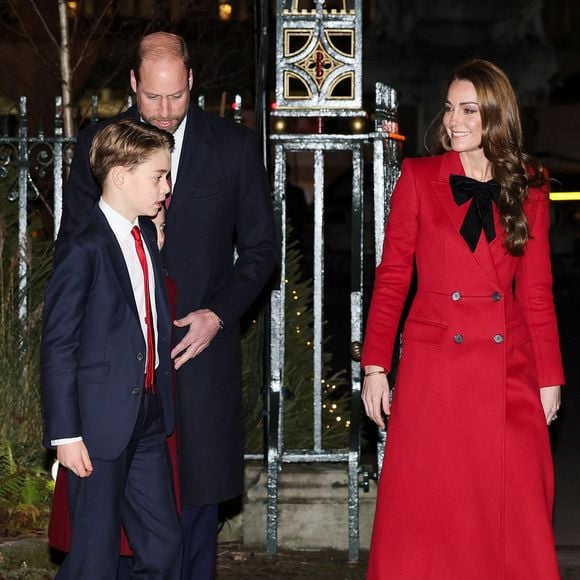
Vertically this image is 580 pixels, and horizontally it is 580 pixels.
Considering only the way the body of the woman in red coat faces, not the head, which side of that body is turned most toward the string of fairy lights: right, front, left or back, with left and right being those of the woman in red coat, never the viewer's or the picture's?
back

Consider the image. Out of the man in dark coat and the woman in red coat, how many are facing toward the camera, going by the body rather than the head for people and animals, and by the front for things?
2

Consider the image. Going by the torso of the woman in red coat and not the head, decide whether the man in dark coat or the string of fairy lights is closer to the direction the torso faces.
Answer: the man in dark coat

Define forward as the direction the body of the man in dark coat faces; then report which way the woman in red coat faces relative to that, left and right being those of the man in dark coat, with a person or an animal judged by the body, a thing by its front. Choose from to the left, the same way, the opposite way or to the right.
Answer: the same way

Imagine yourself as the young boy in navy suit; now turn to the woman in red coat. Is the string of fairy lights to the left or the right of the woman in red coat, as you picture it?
left

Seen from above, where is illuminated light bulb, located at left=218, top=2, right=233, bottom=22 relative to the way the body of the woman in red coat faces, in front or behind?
behind

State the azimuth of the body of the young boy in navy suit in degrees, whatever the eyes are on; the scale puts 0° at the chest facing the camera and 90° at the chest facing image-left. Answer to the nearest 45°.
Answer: approximately 315°

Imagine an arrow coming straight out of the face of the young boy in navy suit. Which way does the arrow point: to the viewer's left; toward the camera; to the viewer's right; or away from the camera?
to the viewer's right

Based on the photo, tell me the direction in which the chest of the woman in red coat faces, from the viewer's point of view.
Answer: toward the camera

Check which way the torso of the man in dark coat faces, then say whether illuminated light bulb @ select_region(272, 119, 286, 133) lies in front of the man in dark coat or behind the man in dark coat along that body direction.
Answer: behind

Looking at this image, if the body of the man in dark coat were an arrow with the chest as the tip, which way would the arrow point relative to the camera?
toward the camera

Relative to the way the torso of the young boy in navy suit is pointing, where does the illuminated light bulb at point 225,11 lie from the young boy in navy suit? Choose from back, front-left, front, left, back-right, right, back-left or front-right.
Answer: back-left

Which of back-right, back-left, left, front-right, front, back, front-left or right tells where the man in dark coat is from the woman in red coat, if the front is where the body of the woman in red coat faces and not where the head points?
right

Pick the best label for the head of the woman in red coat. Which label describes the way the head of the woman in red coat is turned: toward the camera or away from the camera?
toward the camera
